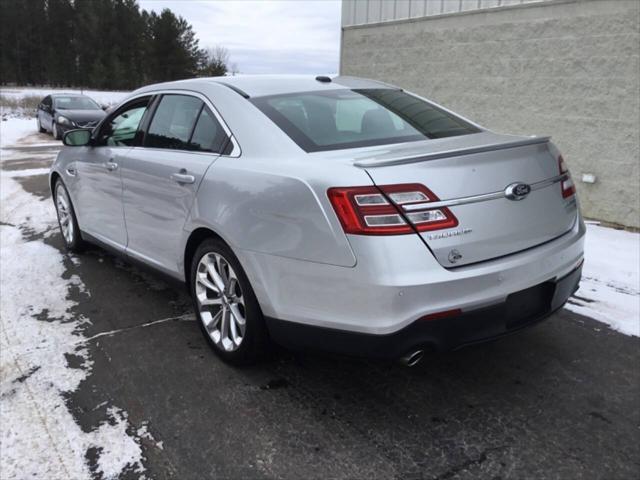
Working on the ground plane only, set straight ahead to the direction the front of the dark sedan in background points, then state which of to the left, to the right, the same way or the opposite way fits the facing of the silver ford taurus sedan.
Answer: the opposite way

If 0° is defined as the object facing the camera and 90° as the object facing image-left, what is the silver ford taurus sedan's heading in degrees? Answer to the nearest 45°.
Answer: approximately 135°

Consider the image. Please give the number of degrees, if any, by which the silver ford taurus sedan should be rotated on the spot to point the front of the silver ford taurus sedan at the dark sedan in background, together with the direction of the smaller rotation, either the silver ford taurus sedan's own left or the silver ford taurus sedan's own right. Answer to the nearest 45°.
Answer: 0° — it already faces it

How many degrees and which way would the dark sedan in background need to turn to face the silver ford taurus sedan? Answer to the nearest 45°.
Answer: approximately 45° to its right

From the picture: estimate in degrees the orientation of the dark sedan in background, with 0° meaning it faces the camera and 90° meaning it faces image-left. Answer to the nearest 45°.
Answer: approximately 315°
